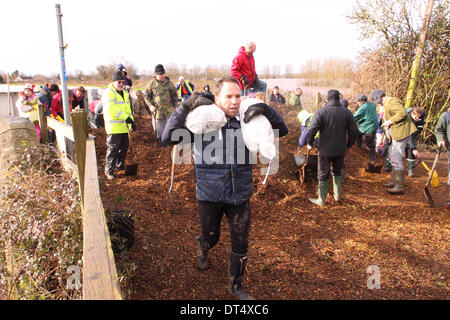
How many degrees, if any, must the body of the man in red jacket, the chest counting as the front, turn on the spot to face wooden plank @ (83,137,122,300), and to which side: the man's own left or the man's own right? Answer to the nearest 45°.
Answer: approximately 45° to the man's own right

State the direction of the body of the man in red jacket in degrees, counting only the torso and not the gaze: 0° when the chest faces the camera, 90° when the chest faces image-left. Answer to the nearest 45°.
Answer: approximately 315°

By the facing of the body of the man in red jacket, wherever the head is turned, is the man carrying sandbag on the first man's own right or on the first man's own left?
on the first man's own right
